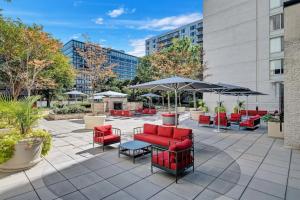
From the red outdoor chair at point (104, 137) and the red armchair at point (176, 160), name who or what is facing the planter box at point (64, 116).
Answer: the red armchair

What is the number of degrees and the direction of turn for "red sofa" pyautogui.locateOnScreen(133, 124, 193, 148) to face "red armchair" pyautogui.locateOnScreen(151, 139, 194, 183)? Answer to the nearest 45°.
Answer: approximately 45° to its left

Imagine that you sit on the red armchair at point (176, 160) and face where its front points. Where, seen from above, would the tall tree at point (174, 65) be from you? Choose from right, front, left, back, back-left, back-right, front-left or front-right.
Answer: front-right

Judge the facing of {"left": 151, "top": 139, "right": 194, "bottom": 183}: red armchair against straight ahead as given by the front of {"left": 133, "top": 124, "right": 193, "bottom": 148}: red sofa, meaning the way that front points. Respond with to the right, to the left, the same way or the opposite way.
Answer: to the right

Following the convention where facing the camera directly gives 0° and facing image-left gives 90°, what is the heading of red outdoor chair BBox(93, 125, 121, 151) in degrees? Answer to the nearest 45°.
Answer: approximately 315°

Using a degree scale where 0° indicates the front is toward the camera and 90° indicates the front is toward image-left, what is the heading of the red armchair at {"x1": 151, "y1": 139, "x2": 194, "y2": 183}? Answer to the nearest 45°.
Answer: approximately 135°

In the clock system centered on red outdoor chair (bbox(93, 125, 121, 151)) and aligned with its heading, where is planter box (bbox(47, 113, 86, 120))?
The planter box is roughly at 7 o'clock from the red outdoor chair.

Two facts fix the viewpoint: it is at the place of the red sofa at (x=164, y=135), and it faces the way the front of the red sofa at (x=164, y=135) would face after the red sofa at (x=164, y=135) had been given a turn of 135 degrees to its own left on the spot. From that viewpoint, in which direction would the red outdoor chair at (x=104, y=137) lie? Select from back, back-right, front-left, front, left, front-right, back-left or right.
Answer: back

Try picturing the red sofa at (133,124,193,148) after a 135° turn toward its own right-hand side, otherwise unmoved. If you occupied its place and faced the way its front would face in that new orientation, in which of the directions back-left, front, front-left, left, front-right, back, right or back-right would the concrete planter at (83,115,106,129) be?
front-left

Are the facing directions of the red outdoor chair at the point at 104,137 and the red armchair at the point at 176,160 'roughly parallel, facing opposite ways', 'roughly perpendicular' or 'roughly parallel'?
roughly parallel, facing opposite ways

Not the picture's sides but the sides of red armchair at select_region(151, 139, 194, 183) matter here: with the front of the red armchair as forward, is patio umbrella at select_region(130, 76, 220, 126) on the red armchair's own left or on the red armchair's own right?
on the red armchair's own right

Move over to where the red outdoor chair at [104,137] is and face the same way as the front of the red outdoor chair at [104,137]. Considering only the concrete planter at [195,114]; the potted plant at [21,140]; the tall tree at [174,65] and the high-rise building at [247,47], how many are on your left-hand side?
3

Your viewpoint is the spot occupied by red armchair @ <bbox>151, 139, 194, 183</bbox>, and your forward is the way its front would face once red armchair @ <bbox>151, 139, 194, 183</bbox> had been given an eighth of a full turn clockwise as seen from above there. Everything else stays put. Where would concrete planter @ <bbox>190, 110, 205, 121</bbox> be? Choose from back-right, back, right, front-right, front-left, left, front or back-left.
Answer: front

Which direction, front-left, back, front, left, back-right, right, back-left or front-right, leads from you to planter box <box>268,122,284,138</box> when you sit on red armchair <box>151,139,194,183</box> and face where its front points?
right

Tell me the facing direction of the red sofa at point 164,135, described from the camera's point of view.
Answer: facing the viewer and to the left of the viewer

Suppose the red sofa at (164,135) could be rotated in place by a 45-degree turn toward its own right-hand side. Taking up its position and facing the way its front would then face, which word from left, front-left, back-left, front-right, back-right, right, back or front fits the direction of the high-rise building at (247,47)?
back-right

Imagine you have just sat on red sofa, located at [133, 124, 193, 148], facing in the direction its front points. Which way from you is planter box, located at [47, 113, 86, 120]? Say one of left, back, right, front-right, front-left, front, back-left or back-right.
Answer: right

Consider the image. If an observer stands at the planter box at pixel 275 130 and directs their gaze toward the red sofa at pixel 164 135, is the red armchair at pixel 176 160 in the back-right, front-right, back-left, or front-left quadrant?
front-left
